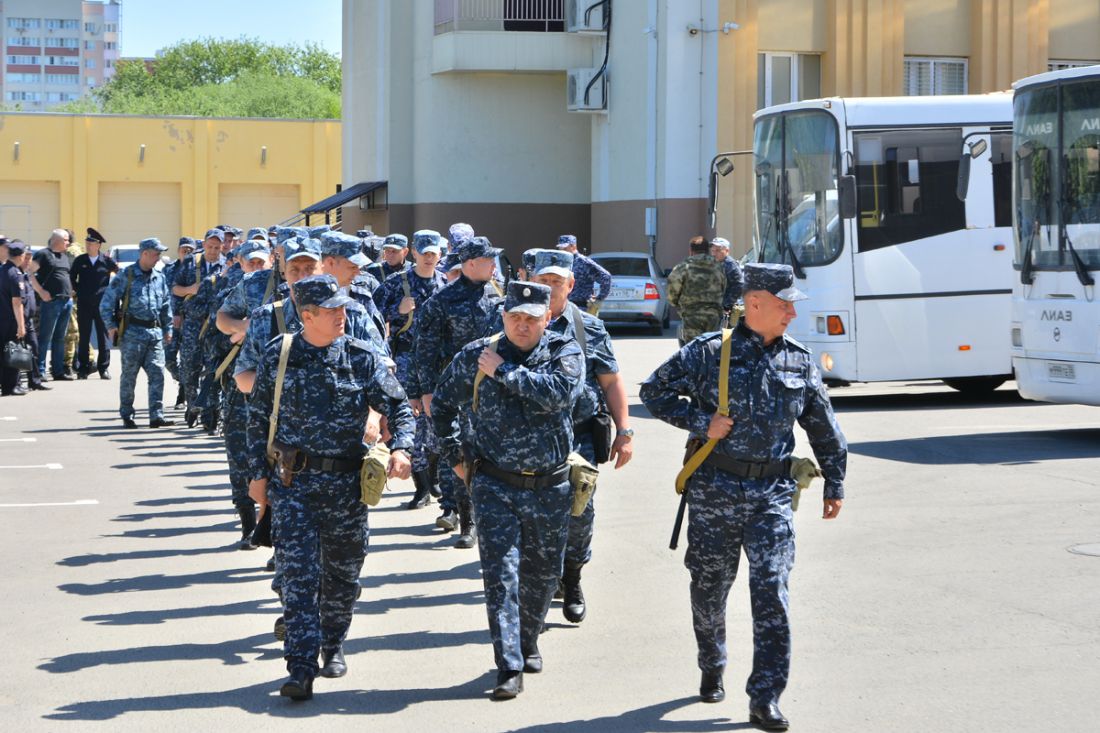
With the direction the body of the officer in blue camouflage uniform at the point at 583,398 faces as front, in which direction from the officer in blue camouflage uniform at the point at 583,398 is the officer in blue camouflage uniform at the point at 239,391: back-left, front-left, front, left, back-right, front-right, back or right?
back-right

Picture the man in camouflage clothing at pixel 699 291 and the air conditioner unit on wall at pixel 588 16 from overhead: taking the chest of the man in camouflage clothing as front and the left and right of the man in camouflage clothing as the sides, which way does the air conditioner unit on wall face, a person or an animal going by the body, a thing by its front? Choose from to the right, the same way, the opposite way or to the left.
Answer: the opposite way

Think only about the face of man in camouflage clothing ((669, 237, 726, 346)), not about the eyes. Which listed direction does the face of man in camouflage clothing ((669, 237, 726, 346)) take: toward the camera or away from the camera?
away from the camera

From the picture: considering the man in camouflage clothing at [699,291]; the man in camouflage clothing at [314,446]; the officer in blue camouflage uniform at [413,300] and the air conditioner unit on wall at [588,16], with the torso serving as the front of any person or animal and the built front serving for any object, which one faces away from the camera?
the man in camouflage clothing at [699,291]
